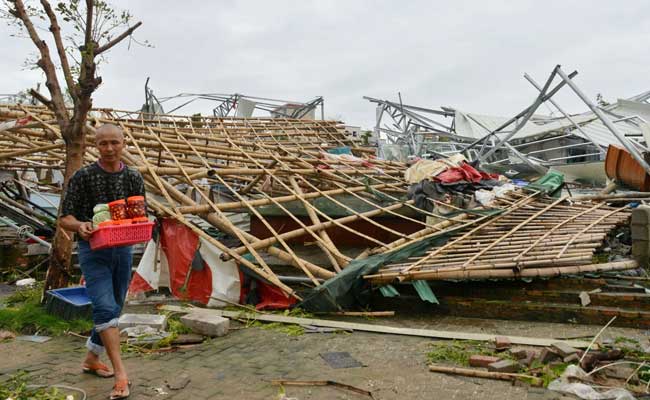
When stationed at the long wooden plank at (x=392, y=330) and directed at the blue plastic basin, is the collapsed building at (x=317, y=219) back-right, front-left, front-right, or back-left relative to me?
front-right

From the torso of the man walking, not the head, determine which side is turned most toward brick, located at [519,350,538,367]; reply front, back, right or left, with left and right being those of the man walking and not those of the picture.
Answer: left

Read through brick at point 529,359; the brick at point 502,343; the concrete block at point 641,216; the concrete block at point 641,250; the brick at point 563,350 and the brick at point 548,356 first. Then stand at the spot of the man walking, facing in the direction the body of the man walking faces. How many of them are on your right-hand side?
0

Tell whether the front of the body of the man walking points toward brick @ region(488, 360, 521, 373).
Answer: no

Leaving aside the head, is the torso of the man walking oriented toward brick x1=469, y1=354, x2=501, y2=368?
no

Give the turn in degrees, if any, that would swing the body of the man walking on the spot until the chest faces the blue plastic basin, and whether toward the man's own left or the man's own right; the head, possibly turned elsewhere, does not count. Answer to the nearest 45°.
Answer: approximately 180°

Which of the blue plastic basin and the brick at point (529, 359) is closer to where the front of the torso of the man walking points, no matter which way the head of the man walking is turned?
the brick

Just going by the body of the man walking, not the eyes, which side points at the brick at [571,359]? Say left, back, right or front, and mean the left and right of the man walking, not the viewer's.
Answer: left

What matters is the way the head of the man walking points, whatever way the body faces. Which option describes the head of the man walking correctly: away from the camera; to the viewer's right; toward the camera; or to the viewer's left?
toward the camera

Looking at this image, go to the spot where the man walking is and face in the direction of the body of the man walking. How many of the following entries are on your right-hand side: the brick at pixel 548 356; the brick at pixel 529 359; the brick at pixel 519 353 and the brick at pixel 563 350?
0

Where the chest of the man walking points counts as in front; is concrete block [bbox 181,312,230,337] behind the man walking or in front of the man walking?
behind

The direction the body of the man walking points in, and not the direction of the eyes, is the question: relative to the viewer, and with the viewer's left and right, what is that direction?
facing the viewer

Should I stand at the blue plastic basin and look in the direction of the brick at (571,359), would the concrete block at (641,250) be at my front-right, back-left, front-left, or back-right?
front-left

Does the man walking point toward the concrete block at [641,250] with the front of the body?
no

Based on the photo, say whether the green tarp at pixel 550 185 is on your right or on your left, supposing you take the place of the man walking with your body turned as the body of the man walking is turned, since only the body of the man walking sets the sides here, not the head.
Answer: on your left

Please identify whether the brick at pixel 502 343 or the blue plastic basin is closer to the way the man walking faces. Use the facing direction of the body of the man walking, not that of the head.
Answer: the brick
